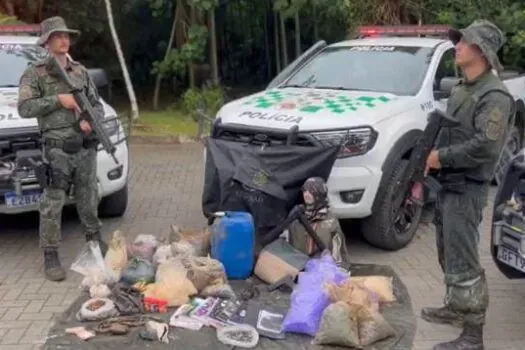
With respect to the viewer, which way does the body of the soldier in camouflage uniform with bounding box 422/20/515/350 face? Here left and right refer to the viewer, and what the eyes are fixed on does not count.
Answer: facing to the left of the viewer

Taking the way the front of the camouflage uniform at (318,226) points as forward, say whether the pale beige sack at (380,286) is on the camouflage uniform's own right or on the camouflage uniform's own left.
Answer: on the camouflage uniform's own left

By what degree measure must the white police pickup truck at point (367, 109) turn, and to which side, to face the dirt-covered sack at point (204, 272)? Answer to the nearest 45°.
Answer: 0° — it already faces it

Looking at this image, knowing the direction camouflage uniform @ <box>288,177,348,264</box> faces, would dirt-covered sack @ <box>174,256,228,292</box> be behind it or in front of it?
in front

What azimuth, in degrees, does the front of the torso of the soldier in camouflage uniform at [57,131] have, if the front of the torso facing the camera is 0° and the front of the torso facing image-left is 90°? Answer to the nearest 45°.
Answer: approximately 315°

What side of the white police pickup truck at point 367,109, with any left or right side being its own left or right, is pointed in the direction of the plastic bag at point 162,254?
front

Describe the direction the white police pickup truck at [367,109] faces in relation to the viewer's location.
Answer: facing the viewer and to the left of the viewer

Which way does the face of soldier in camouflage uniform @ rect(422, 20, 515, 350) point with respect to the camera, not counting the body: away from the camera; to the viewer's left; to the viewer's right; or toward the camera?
to the viewer's left

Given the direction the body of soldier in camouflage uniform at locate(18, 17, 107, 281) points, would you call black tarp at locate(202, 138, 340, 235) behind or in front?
in front

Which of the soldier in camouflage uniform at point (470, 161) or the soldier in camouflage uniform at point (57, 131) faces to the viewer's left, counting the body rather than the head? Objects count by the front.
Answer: the soldier in camouflage uniform at point (470, 161)
